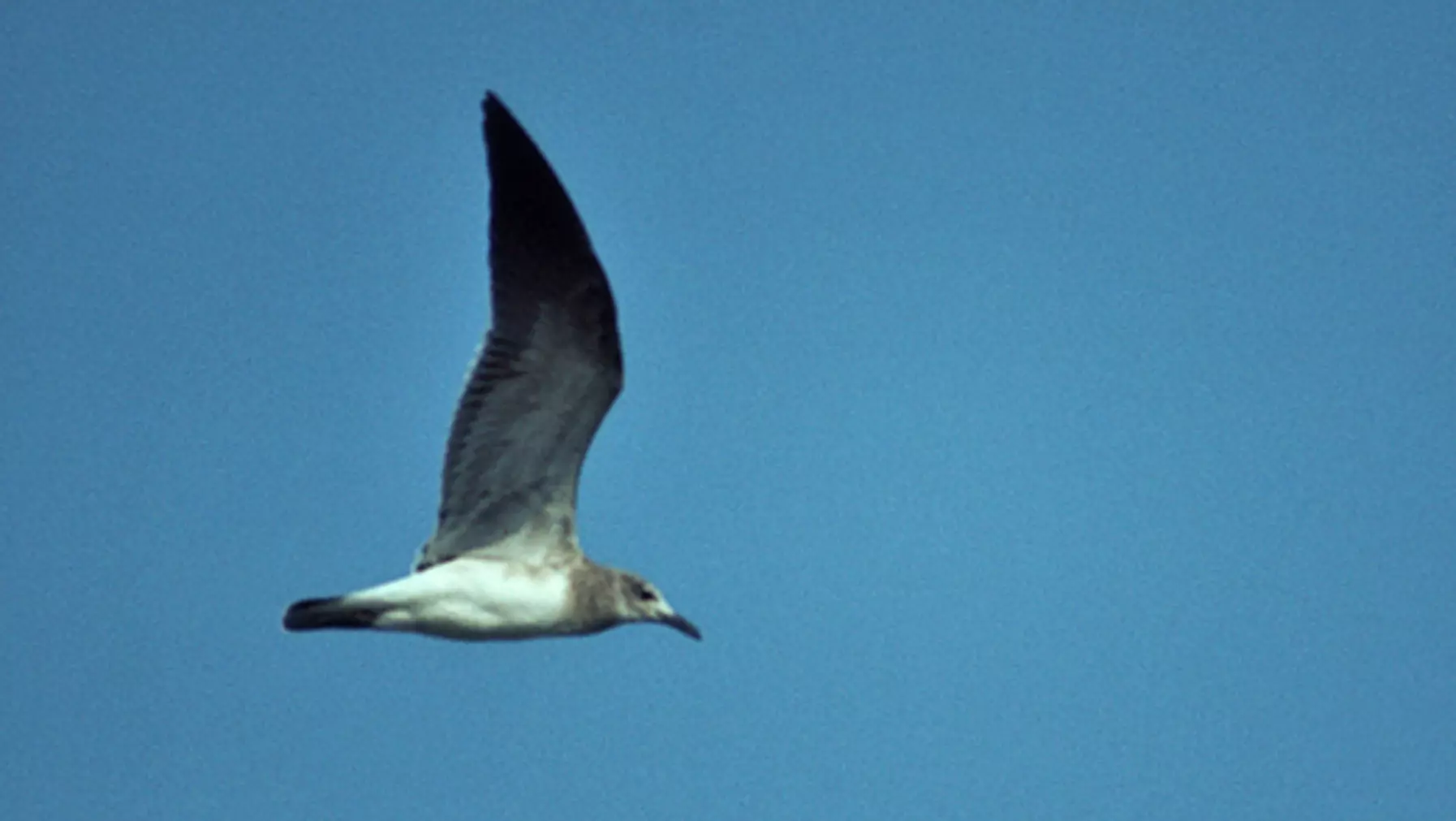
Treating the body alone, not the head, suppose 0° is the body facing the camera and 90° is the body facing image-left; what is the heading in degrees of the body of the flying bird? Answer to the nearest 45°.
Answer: approximately 270°
